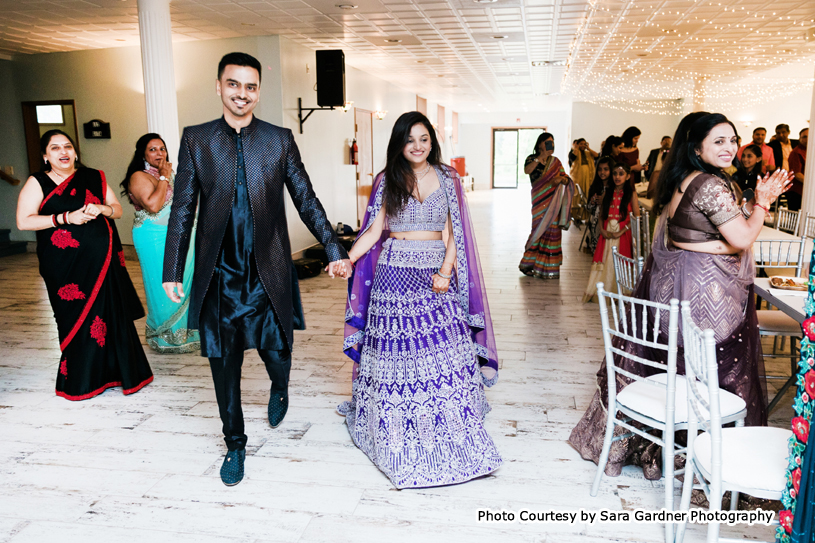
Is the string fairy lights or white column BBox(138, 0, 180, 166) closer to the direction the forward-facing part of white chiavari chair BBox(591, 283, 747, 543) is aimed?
the string fairy lights

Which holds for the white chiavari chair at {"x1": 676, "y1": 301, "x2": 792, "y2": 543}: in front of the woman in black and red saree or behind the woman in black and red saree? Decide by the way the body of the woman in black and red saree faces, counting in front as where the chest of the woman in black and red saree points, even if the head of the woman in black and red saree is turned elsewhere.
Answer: in front

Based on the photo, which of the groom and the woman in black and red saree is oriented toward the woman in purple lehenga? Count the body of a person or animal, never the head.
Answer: the woman in black and red saree

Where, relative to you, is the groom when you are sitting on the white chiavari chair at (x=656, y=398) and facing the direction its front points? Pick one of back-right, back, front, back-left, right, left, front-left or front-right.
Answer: back-left

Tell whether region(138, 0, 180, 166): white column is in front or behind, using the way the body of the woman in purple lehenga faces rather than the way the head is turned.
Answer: behind

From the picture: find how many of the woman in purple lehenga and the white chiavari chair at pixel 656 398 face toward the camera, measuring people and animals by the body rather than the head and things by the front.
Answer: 1

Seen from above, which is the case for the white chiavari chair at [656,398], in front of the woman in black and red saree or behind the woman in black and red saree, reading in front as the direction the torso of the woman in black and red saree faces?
in front

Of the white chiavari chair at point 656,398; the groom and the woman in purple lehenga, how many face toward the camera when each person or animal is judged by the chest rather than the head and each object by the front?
2

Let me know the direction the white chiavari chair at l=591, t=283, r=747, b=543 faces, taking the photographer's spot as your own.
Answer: facing away from the viewer and to the right of the viewer

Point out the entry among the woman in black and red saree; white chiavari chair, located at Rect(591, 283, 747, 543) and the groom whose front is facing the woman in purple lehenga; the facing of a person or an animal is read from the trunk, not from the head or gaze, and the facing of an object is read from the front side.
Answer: the woman in black and red saree

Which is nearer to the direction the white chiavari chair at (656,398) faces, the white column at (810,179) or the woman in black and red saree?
the white column
